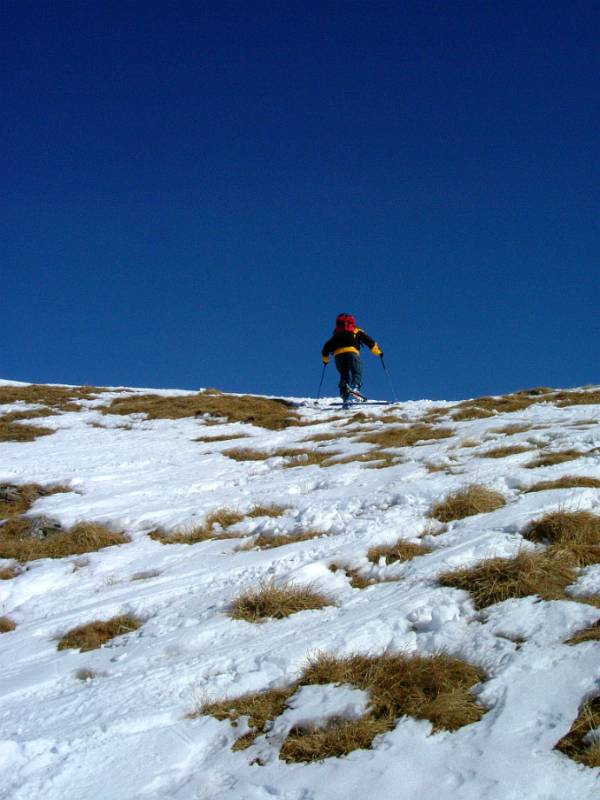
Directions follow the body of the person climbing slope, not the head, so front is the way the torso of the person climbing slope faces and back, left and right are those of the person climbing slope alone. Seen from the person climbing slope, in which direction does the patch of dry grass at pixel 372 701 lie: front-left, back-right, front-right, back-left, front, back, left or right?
back

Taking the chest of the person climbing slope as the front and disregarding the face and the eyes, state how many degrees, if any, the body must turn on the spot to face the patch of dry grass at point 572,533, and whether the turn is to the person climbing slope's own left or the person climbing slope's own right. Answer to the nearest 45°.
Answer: approximately 180°

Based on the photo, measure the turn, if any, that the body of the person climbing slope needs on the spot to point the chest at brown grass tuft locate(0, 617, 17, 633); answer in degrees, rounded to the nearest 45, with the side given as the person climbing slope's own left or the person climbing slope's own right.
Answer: approximately 180°

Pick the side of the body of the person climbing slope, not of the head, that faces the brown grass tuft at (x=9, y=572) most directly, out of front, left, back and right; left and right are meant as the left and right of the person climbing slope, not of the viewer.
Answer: back

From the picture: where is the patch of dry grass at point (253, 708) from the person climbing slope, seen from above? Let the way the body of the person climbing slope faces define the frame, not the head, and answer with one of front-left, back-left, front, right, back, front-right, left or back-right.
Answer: back

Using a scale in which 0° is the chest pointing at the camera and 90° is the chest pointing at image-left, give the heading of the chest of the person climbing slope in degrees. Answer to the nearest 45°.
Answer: approximately 180°

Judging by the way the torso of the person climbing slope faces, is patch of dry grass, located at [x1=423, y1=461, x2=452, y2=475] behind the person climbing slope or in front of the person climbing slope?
behind

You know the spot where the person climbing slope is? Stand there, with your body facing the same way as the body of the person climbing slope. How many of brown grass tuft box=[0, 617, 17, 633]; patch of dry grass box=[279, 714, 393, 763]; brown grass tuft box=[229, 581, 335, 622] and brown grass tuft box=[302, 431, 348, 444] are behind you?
4
